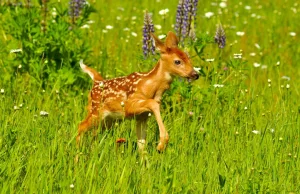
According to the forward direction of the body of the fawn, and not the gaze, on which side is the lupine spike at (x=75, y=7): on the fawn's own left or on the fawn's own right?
on the fawn's own left

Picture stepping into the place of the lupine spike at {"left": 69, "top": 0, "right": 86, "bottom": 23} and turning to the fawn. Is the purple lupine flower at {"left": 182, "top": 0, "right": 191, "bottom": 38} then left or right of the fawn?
left

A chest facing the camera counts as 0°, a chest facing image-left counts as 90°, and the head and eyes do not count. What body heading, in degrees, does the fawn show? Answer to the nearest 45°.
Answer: approximately 270°

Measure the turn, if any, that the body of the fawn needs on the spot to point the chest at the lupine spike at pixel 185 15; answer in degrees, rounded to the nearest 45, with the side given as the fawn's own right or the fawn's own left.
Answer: approximately 90° to the fawn's own left

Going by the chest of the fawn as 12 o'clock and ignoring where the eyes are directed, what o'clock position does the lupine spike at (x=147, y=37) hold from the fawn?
The lupine spike is roughly at 9 o'clock from the fawn.

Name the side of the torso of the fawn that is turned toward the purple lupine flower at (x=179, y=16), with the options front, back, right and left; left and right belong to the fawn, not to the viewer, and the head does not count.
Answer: left
